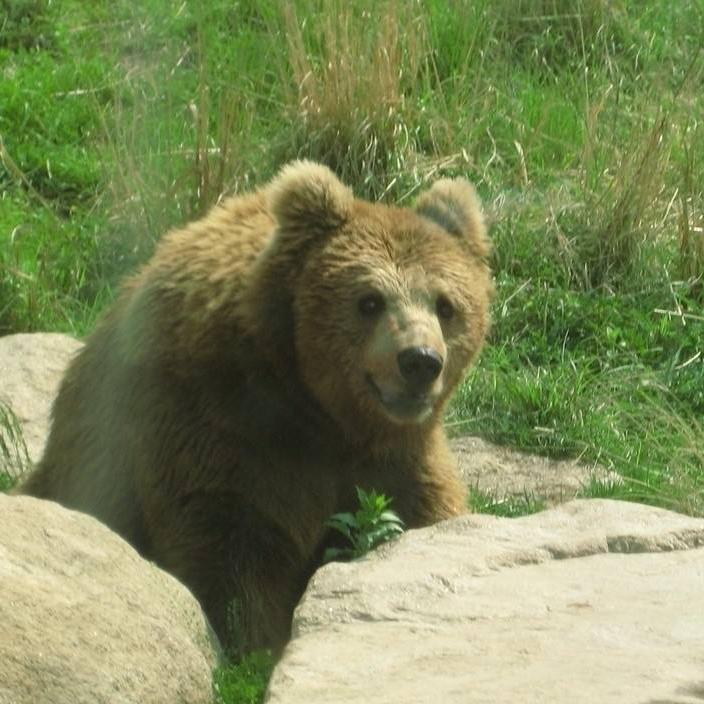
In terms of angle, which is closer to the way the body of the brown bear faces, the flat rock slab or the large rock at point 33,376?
the flat rock slab

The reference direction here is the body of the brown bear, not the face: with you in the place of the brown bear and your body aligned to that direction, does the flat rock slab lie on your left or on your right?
on your left

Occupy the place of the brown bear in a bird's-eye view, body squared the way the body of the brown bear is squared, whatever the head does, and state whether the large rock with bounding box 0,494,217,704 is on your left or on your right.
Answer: on your right

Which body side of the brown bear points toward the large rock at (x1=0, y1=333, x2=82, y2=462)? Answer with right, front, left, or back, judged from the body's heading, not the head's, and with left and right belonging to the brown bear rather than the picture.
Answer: back

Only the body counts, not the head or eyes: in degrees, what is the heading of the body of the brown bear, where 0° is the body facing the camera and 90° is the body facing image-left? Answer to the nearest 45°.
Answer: approximately 315°
